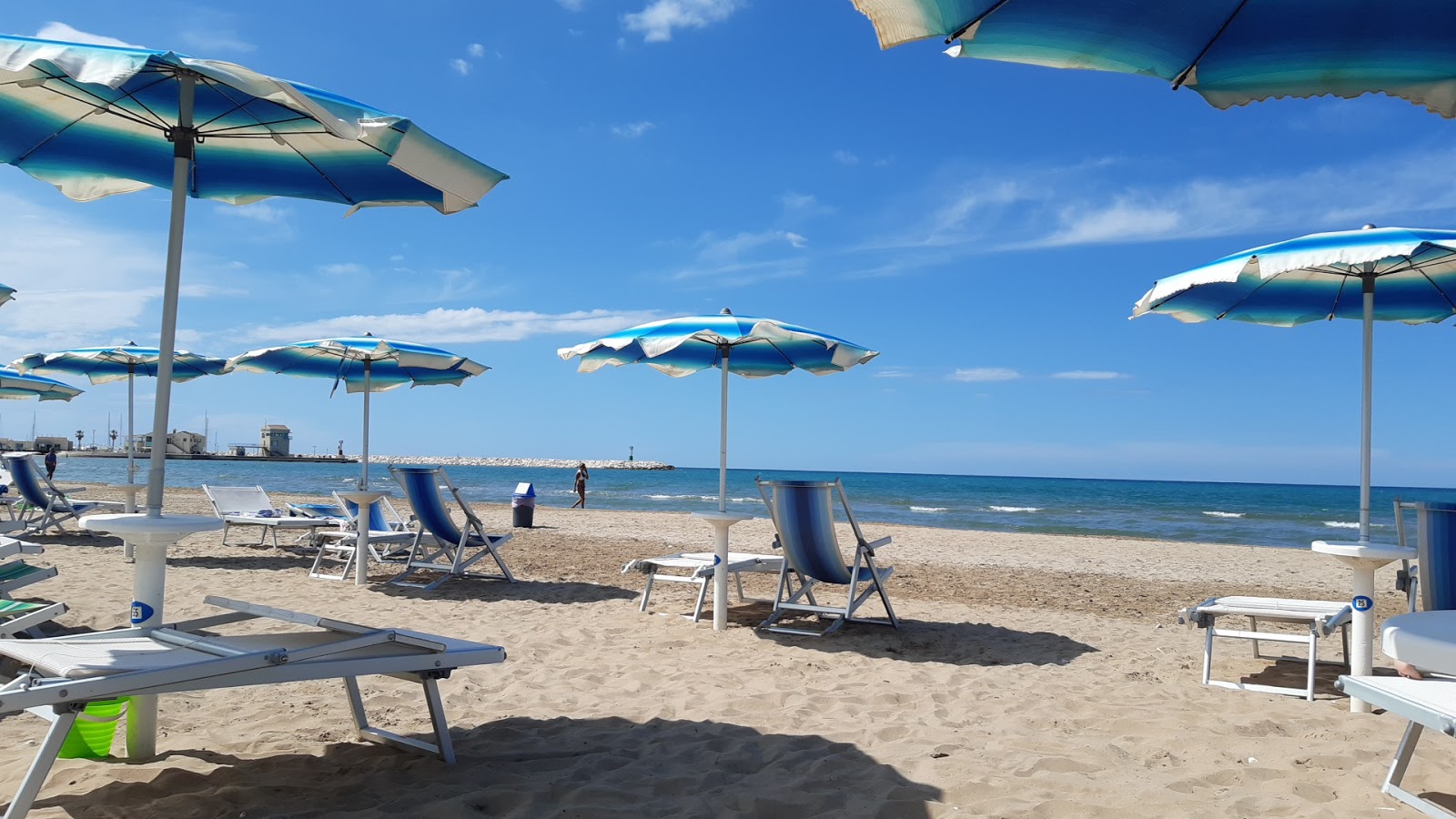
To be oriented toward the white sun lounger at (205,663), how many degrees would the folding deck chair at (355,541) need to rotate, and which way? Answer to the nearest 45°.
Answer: approximately 135° to its right

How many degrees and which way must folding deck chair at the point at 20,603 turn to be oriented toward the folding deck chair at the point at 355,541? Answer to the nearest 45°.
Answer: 0° — it already faces it

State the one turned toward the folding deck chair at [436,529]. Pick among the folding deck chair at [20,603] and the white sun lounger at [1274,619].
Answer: the folding deck chair at [20,603]
